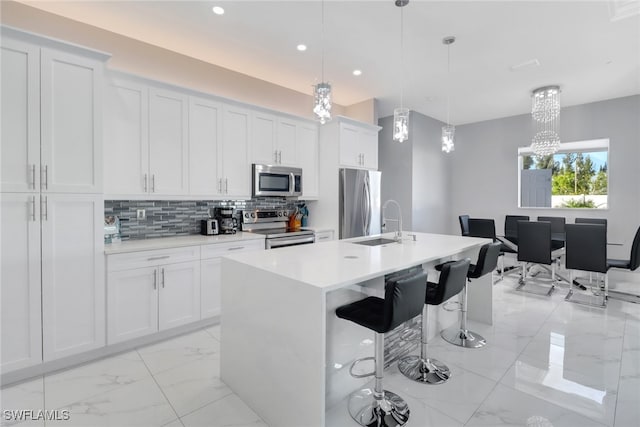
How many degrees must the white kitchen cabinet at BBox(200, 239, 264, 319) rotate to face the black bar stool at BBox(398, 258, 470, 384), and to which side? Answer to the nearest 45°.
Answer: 0° — it already faces it

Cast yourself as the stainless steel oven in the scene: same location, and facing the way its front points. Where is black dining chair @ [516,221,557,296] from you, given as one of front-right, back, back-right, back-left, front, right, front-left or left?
front-left

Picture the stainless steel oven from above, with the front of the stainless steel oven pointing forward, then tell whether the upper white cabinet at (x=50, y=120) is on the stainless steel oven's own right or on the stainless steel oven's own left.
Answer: on the stainless steel oven's own right

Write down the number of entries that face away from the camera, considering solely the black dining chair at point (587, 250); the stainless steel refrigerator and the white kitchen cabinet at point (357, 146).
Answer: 1

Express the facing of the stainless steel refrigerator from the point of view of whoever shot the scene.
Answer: facing the viewer and to the right of the viewer

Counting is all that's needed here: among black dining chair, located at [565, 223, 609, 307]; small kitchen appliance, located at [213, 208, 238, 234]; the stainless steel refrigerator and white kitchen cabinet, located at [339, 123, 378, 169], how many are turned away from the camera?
1

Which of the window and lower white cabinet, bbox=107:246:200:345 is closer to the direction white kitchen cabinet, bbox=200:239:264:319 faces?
the window

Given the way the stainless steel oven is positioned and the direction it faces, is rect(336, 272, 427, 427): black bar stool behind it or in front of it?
in front

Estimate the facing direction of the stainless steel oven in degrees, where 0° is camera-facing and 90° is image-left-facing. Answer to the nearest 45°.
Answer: approximately 315°

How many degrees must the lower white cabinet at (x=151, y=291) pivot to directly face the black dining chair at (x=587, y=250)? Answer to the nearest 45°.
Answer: approximately 45° to its left

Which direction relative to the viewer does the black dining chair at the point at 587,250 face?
away from the camera

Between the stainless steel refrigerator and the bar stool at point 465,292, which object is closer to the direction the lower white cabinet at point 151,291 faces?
the bar stool

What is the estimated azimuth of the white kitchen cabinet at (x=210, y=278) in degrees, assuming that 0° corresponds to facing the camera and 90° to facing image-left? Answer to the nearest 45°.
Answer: approximately 315°

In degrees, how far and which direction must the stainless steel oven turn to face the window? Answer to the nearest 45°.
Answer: approximately 45° to its left

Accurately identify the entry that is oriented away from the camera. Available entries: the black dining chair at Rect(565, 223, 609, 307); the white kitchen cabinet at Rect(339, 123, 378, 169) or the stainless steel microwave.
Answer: the black dining chair

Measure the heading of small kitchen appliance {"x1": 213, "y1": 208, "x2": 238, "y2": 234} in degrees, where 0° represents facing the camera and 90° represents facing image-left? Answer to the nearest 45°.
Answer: approximately 315°
